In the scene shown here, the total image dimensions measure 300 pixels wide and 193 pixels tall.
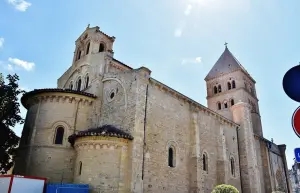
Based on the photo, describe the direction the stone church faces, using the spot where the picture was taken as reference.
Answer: facing away from the viewer and to the right of the viewer

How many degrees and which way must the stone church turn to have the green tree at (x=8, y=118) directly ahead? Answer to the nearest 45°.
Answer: approximately 135° to its left

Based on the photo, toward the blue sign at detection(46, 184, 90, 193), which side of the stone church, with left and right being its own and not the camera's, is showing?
back
